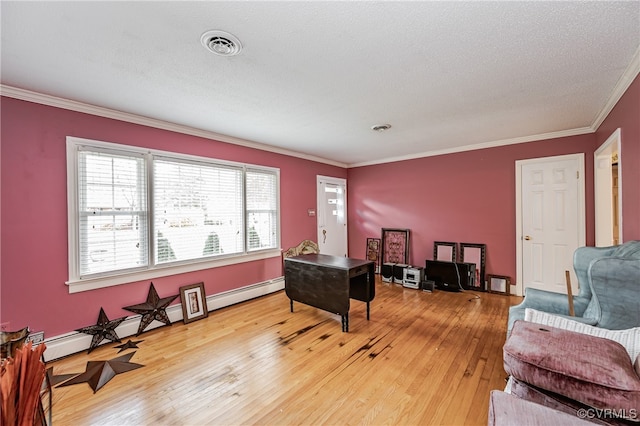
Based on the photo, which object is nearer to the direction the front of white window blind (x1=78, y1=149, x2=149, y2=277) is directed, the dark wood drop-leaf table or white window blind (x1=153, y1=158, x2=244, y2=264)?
the dark wood drop-leaf table

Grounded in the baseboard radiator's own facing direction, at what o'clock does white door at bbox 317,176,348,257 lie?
The white door is roughly at 10 o'clock from the baseboard radiator.

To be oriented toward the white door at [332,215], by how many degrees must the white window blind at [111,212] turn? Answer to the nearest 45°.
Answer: approximately 45° to its left

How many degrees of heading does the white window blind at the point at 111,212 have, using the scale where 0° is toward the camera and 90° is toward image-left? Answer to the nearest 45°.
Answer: approximately 315°

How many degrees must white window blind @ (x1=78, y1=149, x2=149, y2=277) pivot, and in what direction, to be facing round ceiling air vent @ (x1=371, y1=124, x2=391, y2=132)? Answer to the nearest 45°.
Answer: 0° — it already faces it

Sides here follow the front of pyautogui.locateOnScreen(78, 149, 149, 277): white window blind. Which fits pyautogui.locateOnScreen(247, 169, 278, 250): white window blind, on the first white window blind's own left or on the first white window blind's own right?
on the first white window blind's own left

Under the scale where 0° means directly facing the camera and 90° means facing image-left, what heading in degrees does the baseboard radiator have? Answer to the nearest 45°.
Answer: approximately 315°

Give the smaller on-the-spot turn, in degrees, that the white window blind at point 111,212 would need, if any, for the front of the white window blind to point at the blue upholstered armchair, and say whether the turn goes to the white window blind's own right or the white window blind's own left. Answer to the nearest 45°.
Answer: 0° — it already faces it
